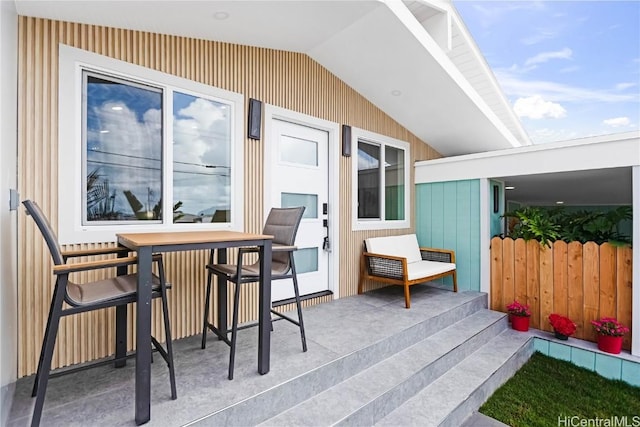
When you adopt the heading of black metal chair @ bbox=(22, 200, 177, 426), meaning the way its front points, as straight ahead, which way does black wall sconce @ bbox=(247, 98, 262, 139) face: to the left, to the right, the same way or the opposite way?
to the right

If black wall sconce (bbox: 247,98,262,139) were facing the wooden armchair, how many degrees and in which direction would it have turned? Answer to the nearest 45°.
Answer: approximately 45° to its left

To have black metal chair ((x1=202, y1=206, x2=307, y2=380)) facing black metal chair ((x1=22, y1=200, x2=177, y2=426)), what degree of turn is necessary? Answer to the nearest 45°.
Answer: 0° — it already faces it

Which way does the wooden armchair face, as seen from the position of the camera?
facing the viewer and to the right of the viewer

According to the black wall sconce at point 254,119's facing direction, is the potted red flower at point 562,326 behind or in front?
in front

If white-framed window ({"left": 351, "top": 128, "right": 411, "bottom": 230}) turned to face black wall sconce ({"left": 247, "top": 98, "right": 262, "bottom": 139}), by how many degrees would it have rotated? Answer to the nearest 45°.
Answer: approximately 90° to its right

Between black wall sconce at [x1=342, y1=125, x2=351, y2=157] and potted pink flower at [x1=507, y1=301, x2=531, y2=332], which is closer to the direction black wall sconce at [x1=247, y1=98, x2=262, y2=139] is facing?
the potted pink flower

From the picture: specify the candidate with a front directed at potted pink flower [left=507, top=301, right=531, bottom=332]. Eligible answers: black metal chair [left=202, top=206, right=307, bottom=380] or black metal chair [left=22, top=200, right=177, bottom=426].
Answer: black metal chair [left=22, top=200, right=177, bottom=426]

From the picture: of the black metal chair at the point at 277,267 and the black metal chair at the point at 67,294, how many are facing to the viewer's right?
1

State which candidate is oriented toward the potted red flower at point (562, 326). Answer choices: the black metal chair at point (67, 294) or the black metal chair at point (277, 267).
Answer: the black metal chair at point (67, 294)

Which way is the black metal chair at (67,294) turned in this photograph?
to the viewer's right

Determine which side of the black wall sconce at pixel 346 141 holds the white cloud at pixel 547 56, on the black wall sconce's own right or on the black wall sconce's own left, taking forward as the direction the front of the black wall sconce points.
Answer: on the black wall sconce's own left

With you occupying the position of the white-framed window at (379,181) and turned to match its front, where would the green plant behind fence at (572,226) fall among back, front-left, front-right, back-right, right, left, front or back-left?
front-left

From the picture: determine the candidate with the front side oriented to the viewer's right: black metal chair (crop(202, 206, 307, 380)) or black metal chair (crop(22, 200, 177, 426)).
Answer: black metal chair (crop(22, 200, 177, 426))

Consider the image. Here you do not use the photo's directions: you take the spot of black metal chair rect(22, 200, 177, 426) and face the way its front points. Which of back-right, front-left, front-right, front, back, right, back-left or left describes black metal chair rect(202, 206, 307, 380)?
front

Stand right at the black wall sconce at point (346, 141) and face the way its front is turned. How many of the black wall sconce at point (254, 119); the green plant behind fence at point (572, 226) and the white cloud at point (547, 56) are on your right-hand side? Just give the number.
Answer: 1

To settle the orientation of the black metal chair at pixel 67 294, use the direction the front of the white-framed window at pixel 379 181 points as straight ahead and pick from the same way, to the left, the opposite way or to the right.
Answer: to the left

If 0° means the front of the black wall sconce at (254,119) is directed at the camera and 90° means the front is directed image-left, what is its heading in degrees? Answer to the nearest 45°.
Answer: approximately 315°
